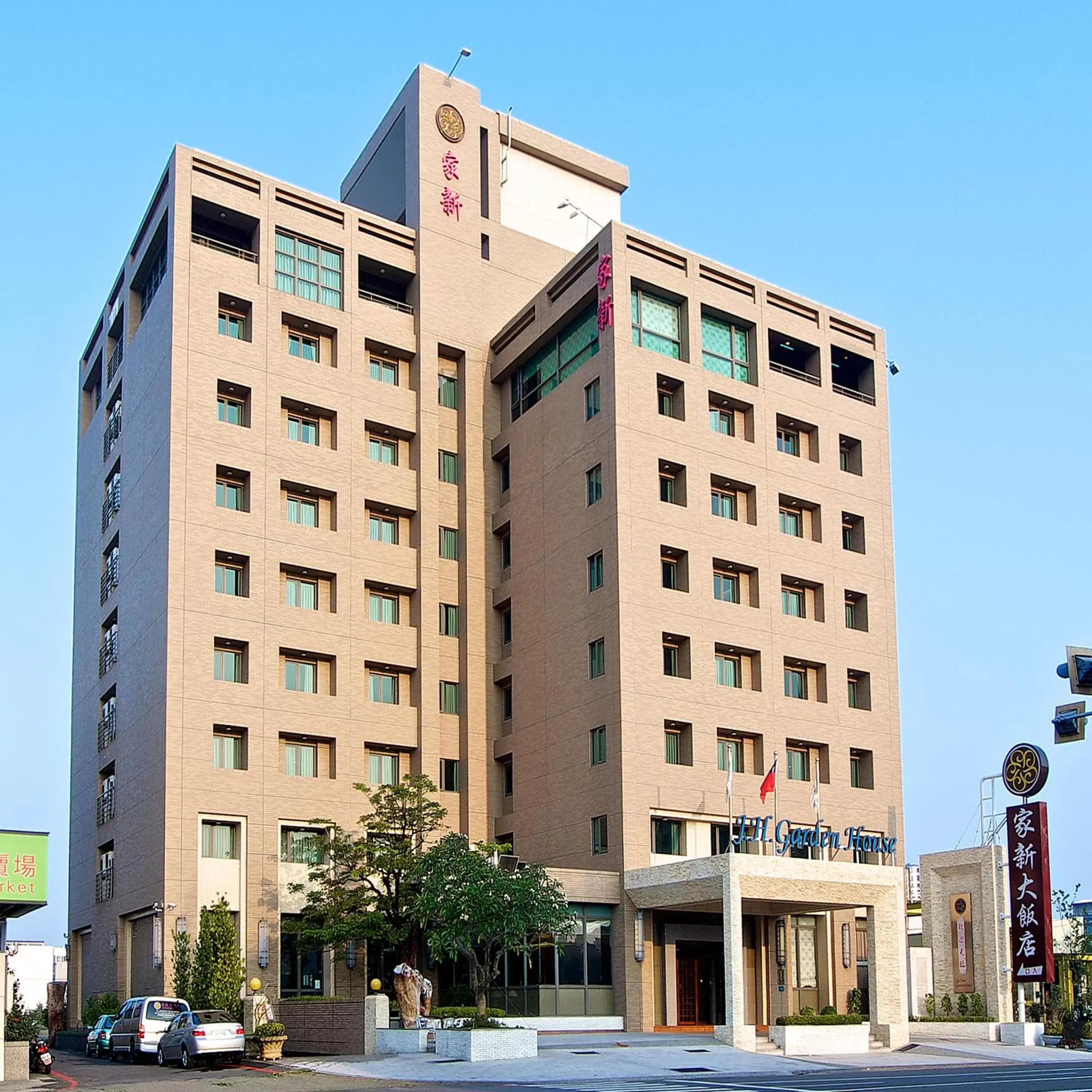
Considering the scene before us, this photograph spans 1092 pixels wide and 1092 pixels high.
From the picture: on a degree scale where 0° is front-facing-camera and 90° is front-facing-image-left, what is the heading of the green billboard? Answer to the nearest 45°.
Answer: approximately 0°

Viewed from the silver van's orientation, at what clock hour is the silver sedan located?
The silver sedan is roughly at 7 o'clock from the silver van.
